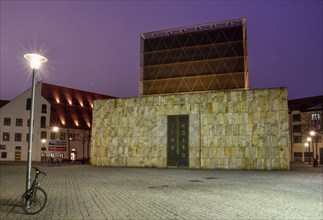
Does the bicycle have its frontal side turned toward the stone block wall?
no
